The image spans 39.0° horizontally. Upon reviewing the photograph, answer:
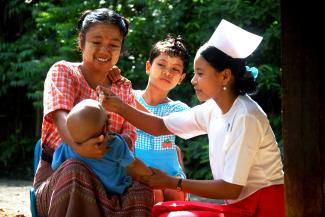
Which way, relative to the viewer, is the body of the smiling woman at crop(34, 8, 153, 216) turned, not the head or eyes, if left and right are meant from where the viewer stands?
facing the viewer and to the right of the viewer

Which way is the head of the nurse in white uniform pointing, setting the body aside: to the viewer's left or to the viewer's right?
to the viewer's left
